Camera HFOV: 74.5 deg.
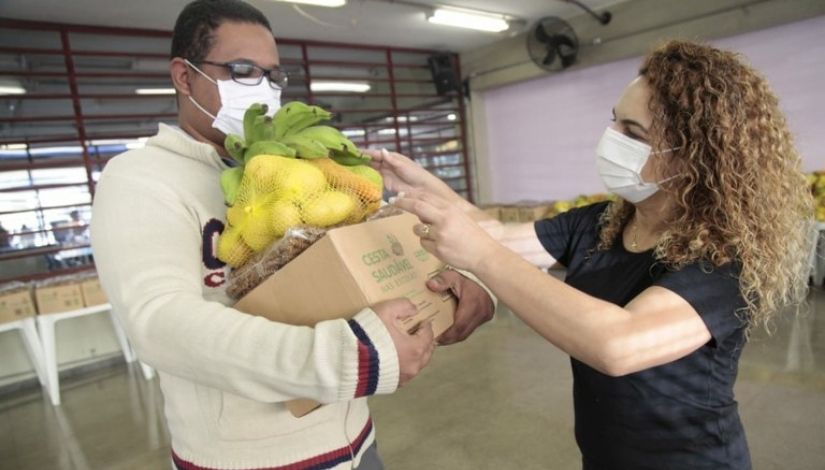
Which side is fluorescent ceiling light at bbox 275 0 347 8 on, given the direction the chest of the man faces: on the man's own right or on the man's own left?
on the man's own left

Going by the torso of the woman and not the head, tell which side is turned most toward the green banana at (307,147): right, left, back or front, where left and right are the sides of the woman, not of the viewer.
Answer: front

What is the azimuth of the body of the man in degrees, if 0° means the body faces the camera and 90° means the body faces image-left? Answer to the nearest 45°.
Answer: approximately 315°

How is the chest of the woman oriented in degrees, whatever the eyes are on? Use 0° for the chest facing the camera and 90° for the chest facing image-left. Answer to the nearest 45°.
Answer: approximately 45°

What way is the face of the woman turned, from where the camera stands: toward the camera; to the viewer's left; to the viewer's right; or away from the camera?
to the viewer's left

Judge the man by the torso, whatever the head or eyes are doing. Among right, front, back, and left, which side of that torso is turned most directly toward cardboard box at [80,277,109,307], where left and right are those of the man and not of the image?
back

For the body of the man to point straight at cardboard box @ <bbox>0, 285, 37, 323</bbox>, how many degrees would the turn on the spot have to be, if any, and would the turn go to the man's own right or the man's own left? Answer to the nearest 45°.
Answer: approximately 180°

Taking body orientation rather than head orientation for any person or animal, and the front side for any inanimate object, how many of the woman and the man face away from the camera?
0

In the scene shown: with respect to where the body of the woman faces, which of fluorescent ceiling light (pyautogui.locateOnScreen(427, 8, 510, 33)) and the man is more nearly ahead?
the man

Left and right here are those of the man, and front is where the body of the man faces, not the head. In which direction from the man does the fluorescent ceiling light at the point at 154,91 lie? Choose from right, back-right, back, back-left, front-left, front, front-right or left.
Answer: back-left

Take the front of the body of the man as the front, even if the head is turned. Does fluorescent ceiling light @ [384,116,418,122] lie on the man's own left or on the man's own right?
on the man's own left

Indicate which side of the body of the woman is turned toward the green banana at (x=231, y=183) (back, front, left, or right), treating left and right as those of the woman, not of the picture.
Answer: front
